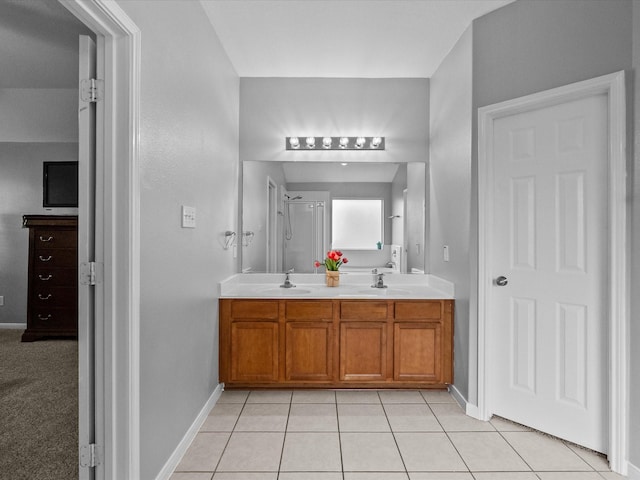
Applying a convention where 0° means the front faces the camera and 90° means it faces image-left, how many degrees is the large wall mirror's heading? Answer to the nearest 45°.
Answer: approximately 0°

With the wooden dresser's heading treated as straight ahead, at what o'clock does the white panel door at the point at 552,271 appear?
The white panel door is roughly at 11 o'clock from the wooden dresser.

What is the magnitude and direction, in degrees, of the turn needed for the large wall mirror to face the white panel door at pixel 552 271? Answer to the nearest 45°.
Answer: approximately 45° to its left

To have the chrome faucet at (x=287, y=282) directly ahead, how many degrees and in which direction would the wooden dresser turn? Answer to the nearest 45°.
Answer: approximately 45° to its left

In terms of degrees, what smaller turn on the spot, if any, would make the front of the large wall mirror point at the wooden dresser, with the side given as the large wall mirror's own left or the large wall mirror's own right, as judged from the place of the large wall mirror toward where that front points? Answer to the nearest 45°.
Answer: approximately 90° to the large wall mirror's own right

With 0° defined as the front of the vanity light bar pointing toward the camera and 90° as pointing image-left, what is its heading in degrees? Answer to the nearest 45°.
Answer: approximately 0°

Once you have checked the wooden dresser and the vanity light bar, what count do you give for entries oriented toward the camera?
2

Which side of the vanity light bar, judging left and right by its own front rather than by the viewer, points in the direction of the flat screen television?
right
